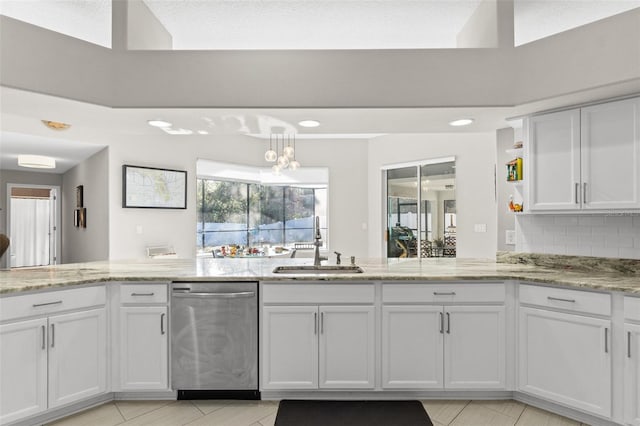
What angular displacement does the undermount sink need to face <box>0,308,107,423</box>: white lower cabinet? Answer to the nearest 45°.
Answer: approximately 90° to its right

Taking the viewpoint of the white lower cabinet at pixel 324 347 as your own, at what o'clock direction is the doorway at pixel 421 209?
The doorway is roughly at 7 o'clock from the white lower cabinet.

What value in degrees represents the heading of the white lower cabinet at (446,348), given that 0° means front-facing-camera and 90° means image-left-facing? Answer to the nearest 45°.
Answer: approximately 0°

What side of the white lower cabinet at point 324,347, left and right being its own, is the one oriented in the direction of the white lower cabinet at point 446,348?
left

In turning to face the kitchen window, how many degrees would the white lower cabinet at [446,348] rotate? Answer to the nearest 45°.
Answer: approximately 135° to its right

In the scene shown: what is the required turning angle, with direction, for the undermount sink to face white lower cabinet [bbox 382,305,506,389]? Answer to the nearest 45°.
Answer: approximately 45° to its left

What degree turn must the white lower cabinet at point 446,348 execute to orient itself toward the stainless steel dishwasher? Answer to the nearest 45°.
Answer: approximately 90° to its right
